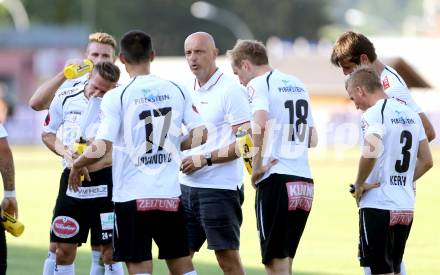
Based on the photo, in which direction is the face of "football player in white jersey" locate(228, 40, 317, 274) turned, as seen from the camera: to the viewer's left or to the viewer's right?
to the viewer's left

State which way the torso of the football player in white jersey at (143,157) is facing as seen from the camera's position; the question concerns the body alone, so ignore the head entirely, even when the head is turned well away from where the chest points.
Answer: away from the camera

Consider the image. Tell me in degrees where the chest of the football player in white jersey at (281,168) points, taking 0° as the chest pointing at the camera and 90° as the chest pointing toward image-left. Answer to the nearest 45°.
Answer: approximately 135°

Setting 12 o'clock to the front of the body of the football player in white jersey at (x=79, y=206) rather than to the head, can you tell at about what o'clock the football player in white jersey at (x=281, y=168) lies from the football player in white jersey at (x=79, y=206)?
the football player in white jersey at (x=281, y=168) is roughly at 10 o'clock from the football player in white jersey at (x=79, y=206).

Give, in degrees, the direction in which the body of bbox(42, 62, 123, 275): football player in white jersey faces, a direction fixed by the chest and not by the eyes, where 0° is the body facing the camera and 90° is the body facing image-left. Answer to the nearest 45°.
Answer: approximately 0°

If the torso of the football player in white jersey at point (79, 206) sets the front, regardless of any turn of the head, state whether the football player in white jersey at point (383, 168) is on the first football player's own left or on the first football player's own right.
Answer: on the first football player's own left

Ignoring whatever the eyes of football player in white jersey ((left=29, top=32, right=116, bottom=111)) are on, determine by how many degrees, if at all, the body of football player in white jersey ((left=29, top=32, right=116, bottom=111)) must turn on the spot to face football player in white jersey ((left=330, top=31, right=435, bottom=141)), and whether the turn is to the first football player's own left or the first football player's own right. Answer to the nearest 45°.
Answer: approximately 45° to the first football player's own left

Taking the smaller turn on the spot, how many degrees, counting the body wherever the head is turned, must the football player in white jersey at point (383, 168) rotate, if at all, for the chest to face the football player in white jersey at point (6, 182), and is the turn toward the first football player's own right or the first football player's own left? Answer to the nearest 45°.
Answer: approximately 45° to the first football player's own left

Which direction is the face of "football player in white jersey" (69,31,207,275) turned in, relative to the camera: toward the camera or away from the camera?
away from the camera
